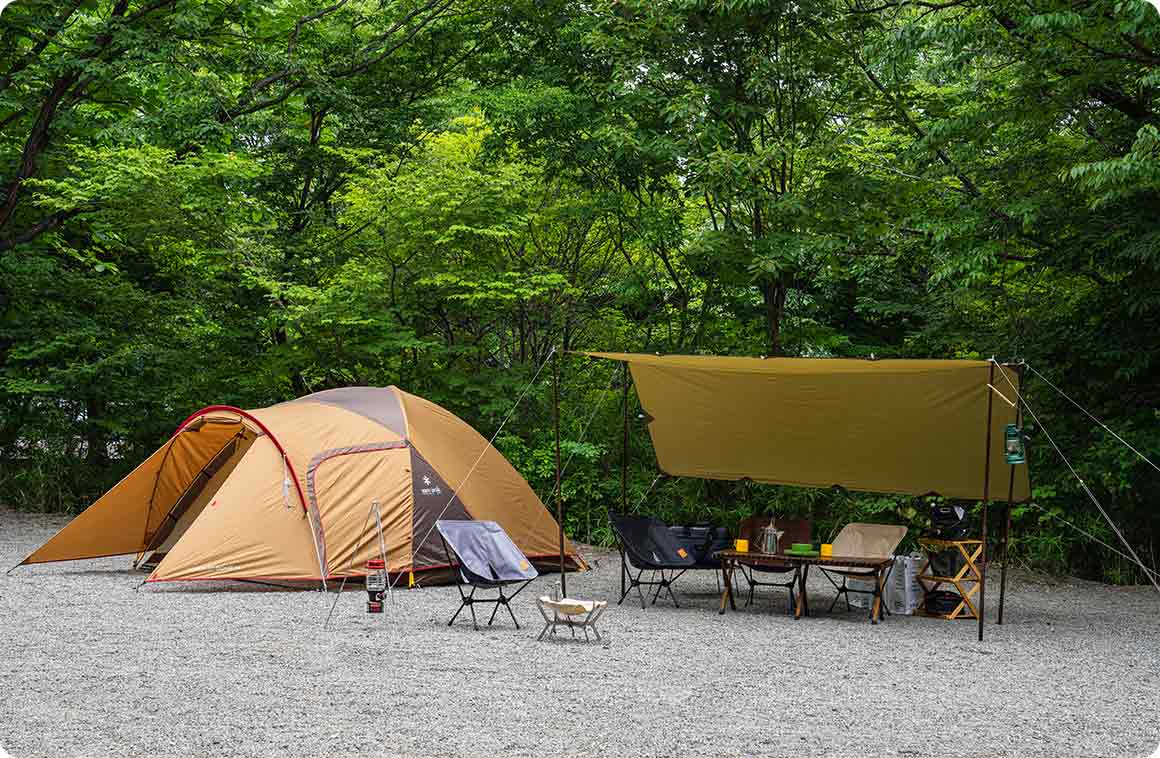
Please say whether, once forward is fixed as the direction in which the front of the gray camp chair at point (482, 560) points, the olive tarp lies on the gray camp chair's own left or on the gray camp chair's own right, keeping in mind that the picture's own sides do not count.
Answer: on the gray camp chair's own left

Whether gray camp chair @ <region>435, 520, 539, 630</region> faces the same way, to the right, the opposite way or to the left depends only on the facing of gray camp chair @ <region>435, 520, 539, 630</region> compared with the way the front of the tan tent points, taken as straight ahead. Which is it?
to the left

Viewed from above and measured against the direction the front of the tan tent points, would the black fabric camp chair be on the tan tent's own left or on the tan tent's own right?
on the tan tent's own left

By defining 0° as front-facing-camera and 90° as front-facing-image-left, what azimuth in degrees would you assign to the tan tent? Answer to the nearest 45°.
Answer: approximately 45°

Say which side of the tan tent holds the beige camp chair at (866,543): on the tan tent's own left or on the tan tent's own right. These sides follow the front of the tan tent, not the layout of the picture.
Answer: on the tan tent's own left

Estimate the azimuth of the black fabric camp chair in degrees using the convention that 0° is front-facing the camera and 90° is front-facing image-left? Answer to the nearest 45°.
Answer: approximately 315°

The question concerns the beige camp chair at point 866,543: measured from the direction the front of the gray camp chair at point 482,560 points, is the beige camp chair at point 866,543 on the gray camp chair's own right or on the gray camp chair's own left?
on the gray camp chair's own left

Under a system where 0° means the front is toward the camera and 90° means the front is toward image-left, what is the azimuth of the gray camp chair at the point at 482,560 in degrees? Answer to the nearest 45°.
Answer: approximately 315°

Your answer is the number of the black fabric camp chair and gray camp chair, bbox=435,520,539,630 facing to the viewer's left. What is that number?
0

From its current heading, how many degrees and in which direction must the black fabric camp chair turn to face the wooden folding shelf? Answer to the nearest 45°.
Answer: approximately 45° to its left
